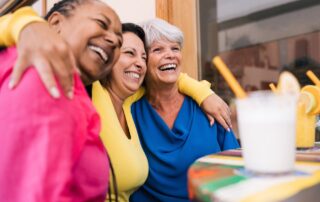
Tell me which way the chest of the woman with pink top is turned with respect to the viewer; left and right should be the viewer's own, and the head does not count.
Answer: facing the viewer and to the right of the viewer

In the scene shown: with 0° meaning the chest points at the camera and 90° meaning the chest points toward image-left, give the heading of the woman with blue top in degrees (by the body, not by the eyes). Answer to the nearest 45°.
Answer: approximately 0°

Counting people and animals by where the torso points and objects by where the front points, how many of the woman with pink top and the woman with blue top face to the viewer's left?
0

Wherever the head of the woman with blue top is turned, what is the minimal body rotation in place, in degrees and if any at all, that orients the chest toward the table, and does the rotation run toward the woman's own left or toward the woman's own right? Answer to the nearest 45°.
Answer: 0° — they already face it

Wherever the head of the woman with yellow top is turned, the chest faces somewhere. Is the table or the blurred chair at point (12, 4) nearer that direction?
the table

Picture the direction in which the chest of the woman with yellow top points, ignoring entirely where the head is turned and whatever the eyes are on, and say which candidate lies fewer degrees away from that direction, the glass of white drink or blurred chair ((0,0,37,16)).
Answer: the glass of white drink

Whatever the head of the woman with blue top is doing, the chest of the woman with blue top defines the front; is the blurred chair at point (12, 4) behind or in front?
behind
